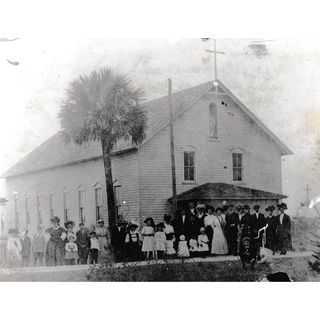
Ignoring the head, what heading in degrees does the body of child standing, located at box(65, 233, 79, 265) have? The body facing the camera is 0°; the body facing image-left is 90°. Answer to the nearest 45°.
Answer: approximately 0°

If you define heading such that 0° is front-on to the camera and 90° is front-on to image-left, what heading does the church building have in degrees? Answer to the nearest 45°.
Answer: approximately 315°
